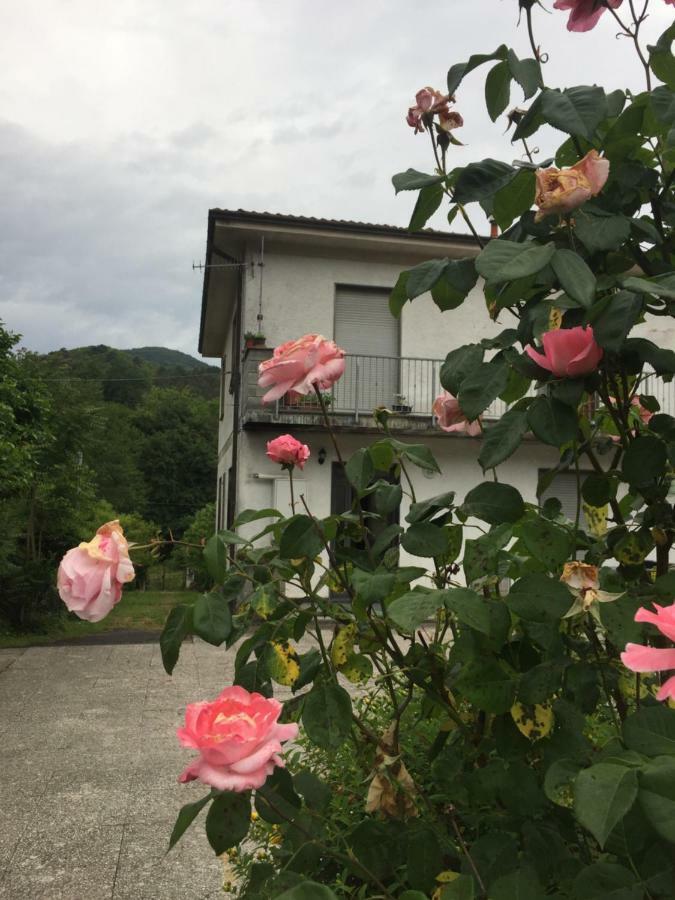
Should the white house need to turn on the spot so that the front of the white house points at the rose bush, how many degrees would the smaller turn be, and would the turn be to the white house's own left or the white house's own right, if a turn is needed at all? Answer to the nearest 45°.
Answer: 0° — it already faces it

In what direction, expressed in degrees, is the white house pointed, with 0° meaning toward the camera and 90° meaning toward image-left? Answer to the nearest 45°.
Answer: approximately 0°
